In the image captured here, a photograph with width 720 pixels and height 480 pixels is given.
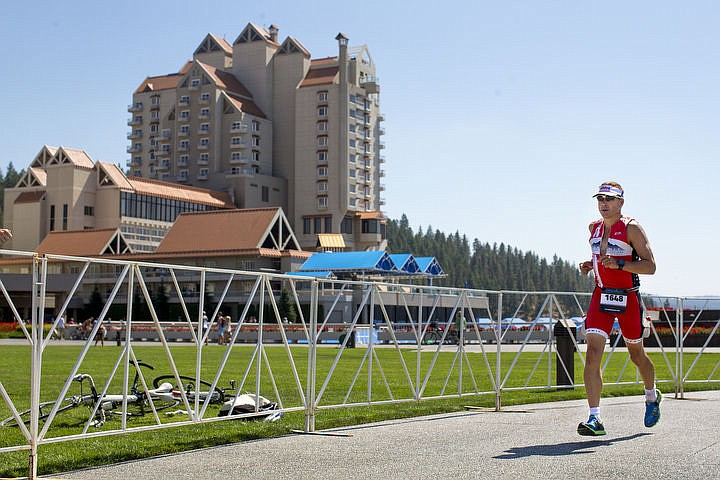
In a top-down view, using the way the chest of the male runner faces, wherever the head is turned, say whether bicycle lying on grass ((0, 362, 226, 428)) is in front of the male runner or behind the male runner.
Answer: in front

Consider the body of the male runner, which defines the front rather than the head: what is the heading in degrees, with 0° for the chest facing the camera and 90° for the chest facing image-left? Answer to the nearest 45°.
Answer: approximately 45°

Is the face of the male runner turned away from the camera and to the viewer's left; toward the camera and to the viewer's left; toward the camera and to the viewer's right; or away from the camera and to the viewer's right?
toward the camera and to the viewer's left
